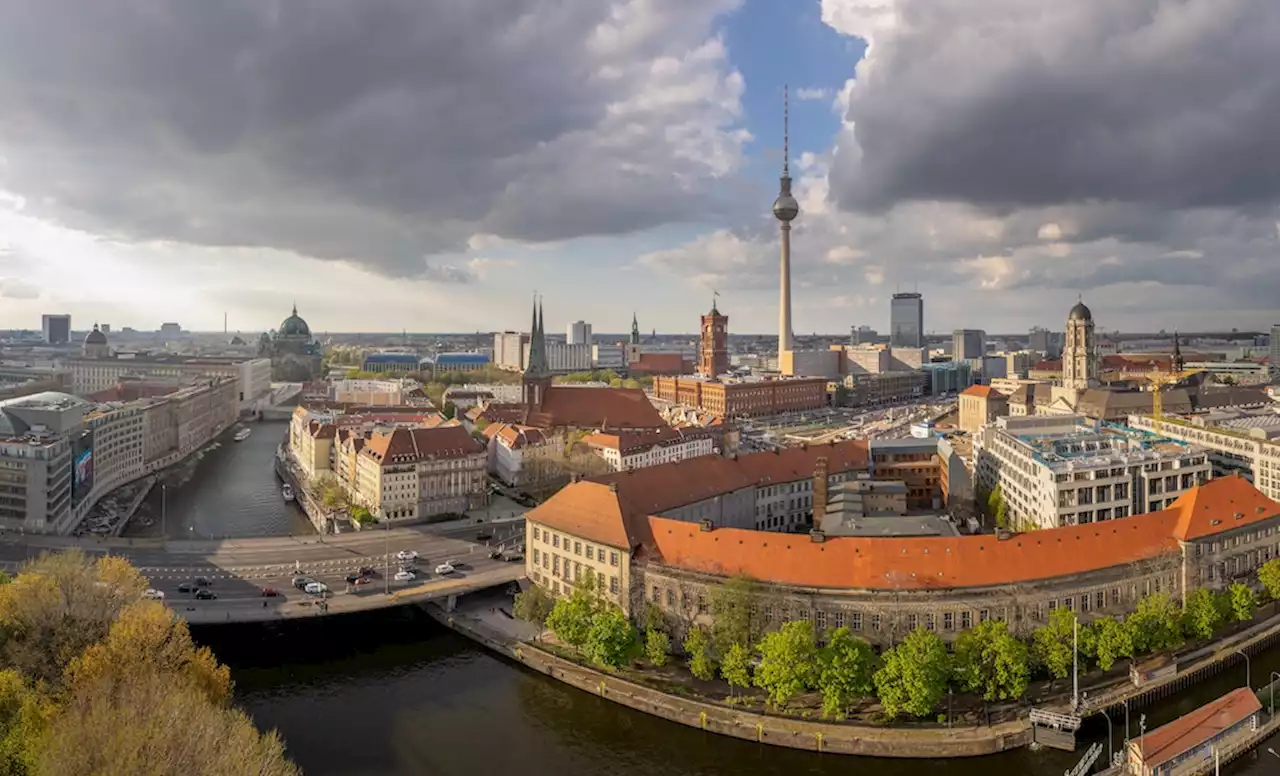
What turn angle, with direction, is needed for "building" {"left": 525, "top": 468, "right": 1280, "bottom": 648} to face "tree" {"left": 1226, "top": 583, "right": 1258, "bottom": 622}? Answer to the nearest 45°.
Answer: approximately 135° to its left

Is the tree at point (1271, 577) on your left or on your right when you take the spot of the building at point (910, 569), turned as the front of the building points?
on your left

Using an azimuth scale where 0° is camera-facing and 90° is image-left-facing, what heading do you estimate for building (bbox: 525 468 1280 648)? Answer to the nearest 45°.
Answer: approximately 0°

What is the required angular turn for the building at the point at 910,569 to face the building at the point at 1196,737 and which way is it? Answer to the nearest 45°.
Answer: approximately 45° to its left

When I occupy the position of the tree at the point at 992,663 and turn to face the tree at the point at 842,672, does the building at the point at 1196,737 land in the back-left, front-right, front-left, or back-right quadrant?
back-left

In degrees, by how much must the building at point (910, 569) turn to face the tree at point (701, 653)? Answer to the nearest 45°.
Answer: approximately 45° to its right

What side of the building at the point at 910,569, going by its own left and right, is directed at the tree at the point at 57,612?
right

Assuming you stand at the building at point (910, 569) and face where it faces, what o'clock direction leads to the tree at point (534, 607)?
The tree is roughly at 3 o'clock from the building.
